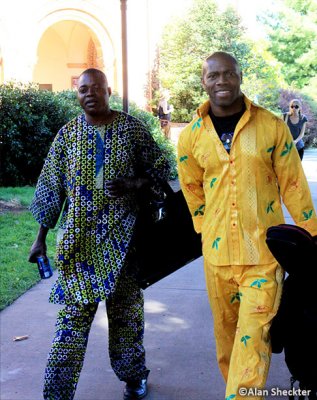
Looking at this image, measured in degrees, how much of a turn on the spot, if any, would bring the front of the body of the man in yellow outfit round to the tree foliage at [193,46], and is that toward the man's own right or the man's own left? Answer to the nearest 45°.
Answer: approximately 180°

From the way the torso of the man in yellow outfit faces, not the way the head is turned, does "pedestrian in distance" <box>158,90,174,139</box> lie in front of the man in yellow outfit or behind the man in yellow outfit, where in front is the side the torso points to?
behind

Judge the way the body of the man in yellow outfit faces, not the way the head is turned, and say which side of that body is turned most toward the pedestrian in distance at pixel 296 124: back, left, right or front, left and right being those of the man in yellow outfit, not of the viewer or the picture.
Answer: back

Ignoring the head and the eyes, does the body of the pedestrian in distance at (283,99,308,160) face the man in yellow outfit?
yes

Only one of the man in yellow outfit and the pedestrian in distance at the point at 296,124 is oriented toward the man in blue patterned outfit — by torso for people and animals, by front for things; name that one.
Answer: the pedestrian in distance

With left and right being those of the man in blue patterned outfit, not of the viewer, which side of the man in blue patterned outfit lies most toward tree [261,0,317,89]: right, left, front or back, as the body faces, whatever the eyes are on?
back

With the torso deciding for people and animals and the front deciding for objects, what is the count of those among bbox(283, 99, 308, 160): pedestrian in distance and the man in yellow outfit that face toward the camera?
2

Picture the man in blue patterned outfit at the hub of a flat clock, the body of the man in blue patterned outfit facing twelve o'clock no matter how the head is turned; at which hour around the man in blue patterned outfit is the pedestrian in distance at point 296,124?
The pedestrian in distance is roughly at 7 o'clock from the man in blue patterned outfit.

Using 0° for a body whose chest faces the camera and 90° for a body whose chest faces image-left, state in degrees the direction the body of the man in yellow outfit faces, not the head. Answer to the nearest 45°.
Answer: approximately 0°

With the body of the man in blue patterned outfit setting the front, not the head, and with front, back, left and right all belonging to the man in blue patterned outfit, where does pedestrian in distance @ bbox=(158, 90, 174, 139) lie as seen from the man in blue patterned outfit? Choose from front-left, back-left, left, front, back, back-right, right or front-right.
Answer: back

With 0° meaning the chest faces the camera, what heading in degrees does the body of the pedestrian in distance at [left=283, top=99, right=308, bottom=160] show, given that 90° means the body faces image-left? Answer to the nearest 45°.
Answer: approximately 0°

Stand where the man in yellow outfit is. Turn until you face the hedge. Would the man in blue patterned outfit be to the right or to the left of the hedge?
left

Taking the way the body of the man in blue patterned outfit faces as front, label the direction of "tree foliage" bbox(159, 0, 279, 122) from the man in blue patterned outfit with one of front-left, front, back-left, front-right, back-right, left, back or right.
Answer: back
